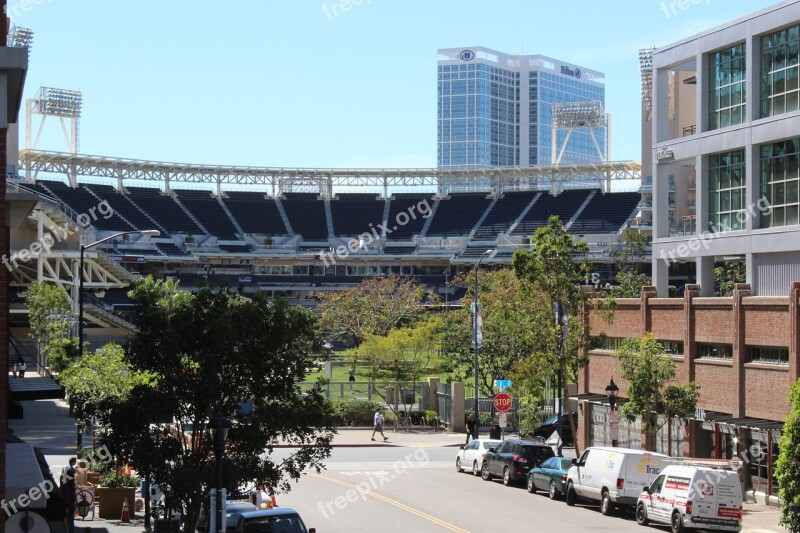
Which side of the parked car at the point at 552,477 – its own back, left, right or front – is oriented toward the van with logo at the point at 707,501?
back

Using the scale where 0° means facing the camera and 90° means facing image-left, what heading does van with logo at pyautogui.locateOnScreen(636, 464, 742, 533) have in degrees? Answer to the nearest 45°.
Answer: approximately 135°

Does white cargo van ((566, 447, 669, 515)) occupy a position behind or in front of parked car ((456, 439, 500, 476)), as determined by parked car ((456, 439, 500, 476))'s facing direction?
behind

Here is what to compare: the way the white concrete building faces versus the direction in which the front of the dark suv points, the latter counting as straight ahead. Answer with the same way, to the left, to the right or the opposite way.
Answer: to the left

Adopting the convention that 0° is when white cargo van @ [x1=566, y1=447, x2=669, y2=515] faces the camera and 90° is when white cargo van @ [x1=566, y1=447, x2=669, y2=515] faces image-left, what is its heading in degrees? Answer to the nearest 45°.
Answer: approximately 135°

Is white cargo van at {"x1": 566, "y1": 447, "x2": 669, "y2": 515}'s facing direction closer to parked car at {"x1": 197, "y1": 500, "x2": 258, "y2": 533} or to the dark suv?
the dark suv

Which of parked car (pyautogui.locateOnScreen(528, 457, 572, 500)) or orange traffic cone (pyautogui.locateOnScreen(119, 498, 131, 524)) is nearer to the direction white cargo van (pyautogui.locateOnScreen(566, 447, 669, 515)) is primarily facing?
the parked car

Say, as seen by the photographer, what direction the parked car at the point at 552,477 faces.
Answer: facing away from the viewer and to the left of the viewer

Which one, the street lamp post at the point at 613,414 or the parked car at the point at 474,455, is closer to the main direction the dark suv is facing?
the parked car
